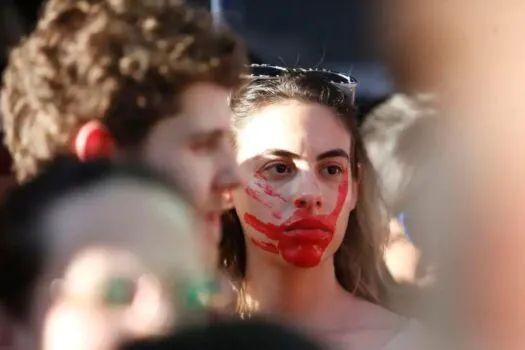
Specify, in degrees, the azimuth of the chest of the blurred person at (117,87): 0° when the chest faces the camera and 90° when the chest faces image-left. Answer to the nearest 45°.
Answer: approximately 270°

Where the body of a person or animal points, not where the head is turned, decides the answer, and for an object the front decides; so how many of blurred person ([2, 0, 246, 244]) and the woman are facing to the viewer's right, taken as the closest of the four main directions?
1

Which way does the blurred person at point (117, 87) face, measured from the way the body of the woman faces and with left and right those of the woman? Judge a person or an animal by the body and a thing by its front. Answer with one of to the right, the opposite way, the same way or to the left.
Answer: to the left

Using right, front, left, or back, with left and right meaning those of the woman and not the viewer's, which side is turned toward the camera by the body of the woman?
front

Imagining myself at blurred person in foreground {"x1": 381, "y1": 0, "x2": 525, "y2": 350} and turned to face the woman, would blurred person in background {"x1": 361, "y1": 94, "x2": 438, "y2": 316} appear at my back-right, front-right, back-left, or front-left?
front-right
